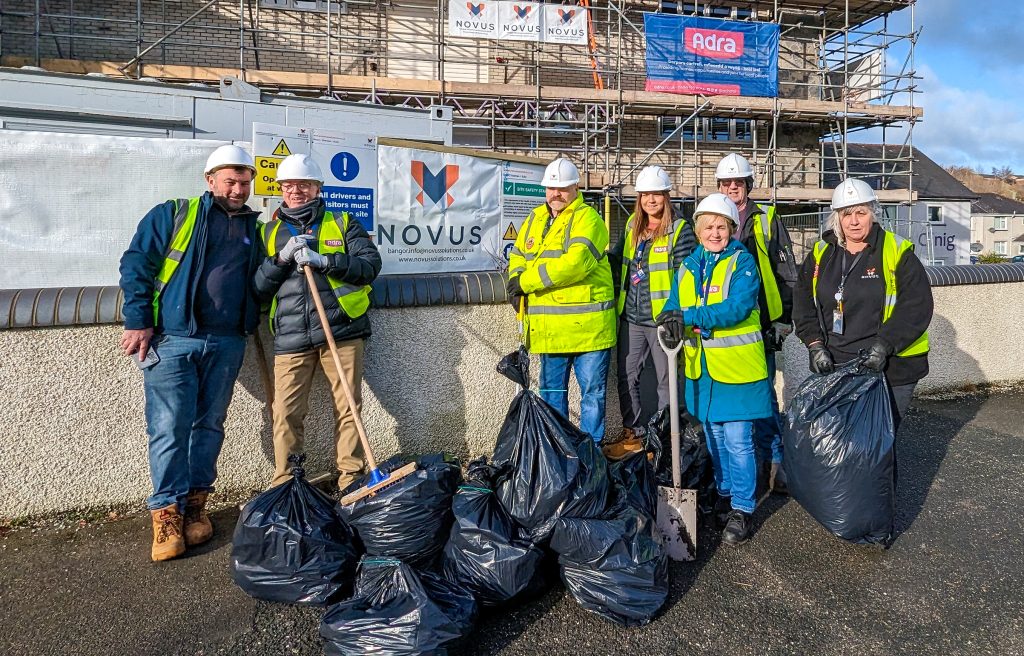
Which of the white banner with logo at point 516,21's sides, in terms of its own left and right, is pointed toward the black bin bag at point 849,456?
front

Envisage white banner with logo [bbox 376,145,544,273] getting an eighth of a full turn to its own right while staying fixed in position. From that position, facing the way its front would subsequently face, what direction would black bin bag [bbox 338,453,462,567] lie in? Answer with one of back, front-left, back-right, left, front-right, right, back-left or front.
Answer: front-left

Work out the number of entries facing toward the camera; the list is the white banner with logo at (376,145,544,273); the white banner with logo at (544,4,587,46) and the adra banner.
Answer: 3

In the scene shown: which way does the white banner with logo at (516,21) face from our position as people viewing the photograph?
facing the viewer

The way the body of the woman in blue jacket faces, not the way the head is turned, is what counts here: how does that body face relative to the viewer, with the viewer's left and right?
facing the viewer and to the left of the viewer

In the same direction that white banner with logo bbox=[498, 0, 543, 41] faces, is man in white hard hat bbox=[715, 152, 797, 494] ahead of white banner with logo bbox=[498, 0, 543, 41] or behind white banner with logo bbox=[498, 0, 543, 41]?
ahead

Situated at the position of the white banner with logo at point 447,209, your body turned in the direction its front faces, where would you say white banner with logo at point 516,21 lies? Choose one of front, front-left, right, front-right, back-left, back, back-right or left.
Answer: back

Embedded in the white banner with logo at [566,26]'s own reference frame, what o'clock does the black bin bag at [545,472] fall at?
The black bin bag is roughly at 12 o'clock from the white banner with logo.

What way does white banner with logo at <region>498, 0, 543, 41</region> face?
toward the camera

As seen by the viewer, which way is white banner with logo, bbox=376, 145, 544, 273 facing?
toward the camera

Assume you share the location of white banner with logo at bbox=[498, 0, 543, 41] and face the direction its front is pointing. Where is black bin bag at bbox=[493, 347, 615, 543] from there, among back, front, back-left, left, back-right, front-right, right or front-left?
front

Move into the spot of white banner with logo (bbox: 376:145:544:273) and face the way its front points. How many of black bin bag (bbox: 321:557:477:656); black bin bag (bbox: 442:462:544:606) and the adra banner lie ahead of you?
2

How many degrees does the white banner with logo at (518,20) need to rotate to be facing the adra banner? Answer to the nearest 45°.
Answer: approximately 90° to its left
